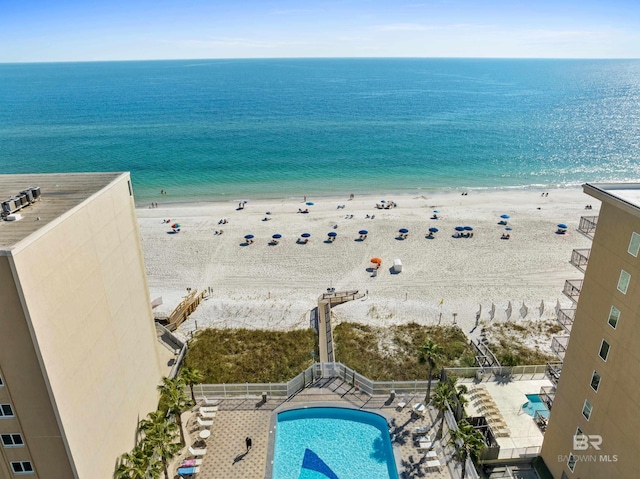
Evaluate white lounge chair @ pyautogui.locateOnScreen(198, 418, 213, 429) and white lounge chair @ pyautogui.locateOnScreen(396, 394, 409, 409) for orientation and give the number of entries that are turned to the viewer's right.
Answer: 1

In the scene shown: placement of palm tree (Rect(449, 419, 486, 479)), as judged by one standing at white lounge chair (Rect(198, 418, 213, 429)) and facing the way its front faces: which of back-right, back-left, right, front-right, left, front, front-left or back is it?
front-right

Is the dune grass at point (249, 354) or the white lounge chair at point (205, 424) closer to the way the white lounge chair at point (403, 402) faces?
the white lounge chair

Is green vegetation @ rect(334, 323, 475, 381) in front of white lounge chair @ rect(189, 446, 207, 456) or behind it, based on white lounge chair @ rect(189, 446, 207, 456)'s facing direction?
in front

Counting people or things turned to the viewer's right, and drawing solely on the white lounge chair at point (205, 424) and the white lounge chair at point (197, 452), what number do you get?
2

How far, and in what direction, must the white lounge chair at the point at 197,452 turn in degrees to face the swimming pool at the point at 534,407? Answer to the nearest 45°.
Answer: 0° — it already faces it

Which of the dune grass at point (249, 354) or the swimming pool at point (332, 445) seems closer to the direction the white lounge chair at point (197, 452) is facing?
the swimming pool

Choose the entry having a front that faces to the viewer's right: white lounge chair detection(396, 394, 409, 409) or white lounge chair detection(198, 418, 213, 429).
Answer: white lounge chair detection(198, 418, 213, 429)

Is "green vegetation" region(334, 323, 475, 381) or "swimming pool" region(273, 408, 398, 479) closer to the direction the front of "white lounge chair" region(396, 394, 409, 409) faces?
the swimming pool

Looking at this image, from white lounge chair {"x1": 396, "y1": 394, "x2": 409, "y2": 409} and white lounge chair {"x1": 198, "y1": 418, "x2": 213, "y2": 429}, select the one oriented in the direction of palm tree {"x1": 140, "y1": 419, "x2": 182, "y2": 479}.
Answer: white lounge chair {"x1": 396, "y1": 394, "x2": 409, "y2": 409}

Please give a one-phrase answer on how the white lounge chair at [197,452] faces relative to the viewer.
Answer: facing to the right of the viewer

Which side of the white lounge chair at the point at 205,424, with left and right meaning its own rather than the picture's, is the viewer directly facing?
right

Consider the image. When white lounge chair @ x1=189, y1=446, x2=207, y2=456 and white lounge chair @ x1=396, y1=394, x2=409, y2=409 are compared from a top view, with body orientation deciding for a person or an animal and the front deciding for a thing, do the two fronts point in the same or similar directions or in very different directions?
very different directions

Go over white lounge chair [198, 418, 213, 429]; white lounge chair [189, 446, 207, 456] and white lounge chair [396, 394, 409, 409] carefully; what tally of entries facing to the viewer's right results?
2

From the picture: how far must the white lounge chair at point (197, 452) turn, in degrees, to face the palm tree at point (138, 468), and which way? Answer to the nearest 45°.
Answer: approximately 135° to its right
